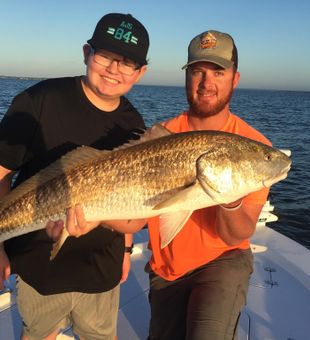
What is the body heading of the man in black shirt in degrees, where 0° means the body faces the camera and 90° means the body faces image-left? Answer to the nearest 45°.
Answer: approximately 0°

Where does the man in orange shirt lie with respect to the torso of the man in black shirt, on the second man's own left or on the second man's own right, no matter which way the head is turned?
on the second man's own left
